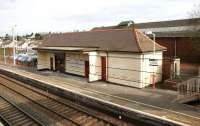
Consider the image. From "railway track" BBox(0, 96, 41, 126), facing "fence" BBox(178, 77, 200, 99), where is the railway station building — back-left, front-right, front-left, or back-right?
front-left

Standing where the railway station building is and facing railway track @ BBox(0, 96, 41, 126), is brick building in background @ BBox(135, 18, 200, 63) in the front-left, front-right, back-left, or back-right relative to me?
back-left

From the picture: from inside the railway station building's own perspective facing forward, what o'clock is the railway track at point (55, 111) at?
The railway track is roughly at 11 o'clock from the railway station building.

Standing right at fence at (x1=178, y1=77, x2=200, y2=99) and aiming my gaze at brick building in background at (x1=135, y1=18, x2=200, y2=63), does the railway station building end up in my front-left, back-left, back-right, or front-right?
front-left

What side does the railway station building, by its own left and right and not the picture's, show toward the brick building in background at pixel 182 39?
back

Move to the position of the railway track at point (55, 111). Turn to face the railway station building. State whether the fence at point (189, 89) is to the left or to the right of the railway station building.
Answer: right

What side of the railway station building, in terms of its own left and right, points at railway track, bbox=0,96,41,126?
front

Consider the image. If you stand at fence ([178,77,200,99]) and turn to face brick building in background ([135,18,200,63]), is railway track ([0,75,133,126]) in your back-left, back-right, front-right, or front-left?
back-left

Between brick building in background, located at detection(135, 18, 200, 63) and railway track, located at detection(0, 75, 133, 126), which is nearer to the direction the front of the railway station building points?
the railway track

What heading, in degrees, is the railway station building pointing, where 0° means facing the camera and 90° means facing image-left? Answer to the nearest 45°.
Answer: approximately 45°

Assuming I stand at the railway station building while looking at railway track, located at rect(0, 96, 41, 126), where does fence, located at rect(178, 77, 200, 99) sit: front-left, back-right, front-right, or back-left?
front-left

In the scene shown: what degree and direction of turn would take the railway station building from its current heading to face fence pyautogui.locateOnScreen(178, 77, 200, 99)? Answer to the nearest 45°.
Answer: approximately 90° to its left
